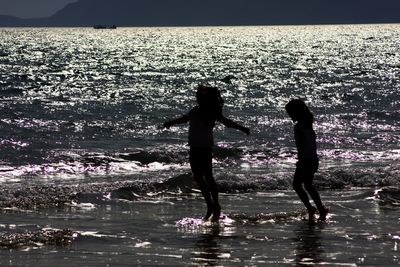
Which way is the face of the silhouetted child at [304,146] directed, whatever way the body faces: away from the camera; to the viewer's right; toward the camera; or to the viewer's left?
to the viewer's left

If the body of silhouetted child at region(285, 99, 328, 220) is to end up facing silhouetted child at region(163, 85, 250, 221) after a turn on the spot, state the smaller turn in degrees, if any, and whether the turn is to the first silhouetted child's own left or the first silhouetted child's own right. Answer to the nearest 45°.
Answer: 0° — they already face them

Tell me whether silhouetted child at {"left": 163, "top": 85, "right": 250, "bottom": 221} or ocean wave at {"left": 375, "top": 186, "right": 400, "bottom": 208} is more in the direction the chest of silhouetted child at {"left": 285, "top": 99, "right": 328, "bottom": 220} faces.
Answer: the silhouetted child

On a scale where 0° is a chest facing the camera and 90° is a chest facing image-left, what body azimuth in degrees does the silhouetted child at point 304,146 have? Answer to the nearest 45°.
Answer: approximately 90°

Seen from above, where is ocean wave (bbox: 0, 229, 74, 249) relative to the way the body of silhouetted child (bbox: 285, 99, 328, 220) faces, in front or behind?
in front
